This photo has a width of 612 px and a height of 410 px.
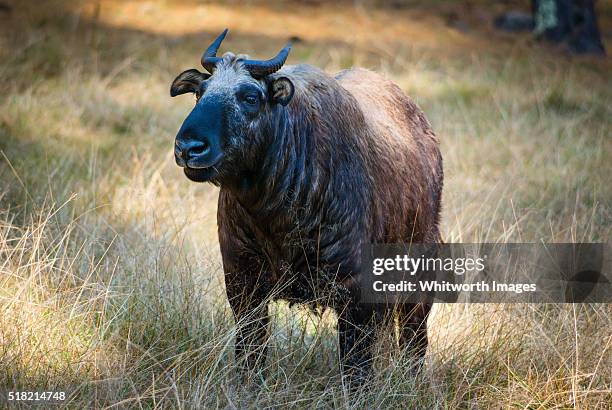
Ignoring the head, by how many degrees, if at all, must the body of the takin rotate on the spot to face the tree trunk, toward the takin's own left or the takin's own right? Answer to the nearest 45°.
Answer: approximately 180°

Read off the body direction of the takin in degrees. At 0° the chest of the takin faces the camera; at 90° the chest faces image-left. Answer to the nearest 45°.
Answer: approximately 45°
